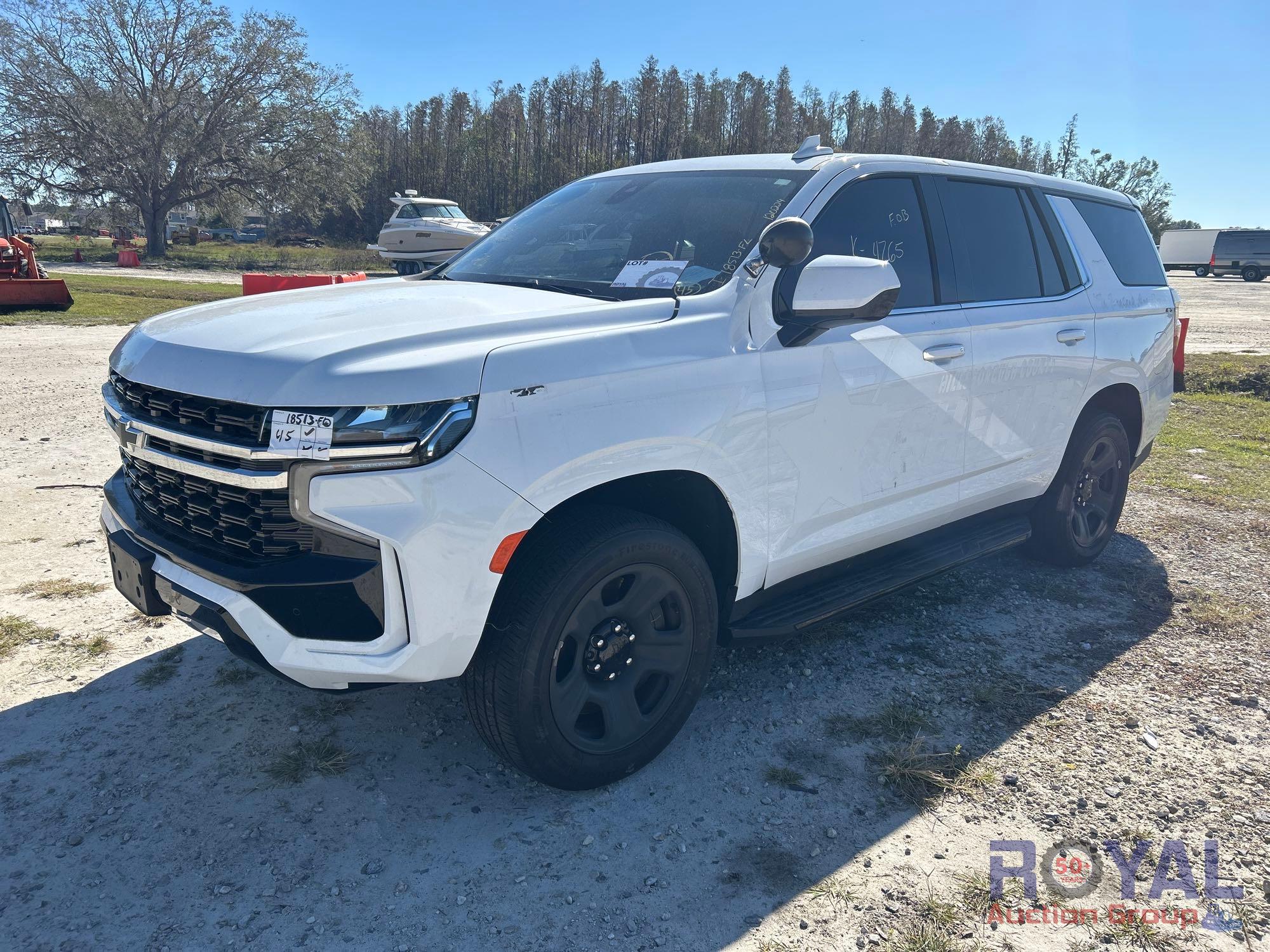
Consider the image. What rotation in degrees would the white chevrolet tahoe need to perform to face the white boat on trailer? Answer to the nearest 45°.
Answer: approximately 135° to its right

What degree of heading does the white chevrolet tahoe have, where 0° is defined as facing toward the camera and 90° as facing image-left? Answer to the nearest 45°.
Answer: approximately 45°

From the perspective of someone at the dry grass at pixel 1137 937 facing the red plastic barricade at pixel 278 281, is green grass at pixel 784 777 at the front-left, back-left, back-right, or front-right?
front-left

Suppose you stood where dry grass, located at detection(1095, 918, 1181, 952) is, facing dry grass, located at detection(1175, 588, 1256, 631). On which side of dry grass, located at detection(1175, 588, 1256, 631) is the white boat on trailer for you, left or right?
left

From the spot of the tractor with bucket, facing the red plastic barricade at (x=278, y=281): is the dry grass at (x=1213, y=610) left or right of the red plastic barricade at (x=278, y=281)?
right

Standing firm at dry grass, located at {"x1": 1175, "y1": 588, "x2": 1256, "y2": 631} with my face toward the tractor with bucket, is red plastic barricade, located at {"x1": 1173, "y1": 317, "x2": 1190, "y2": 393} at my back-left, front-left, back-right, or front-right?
front-right

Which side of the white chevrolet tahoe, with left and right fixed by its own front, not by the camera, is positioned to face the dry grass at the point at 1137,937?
left

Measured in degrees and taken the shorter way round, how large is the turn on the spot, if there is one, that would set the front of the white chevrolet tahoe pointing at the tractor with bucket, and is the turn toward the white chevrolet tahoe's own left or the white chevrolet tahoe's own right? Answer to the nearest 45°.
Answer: approximately 90° to the white chevrolet tahoe's own right

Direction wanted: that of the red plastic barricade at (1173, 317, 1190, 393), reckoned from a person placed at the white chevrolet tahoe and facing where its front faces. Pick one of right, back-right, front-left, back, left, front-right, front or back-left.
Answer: back
